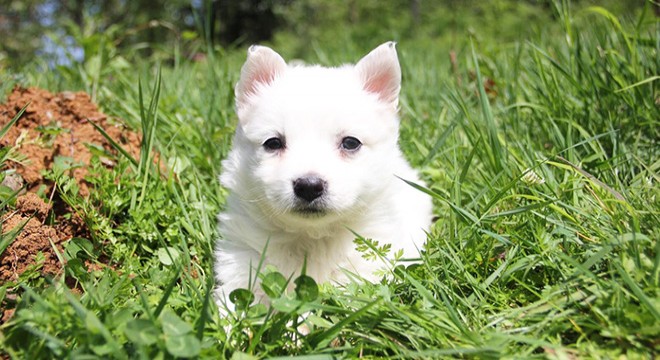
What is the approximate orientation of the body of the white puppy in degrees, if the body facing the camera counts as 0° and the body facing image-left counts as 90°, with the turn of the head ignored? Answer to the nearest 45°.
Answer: approximately 0°
